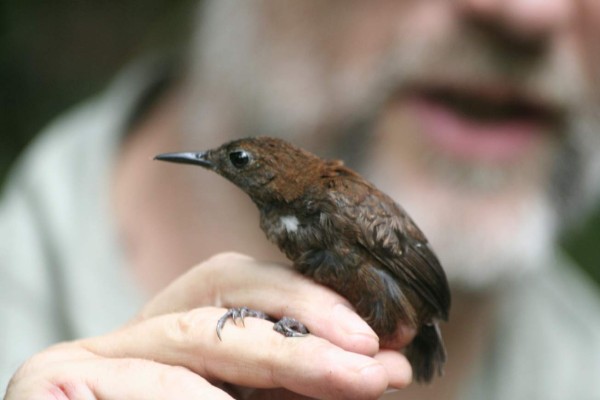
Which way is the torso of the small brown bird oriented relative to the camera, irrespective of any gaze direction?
to the viewer's left
